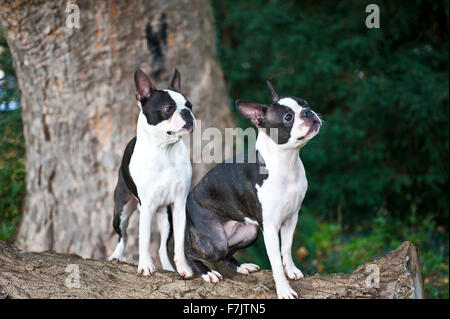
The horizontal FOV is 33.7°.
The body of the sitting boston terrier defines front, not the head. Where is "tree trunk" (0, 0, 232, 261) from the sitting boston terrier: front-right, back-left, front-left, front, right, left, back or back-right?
back

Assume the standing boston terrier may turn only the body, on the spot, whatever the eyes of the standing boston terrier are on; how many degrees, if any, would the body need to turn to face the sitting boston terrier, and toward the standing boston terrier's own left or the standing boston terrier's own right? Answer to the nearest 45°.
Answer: approximately 45° to the standing boston terrier's own left

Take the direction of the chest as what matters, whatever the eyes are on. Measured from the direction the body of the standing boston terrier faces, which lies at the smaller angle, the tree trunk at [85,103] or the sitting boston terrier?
the sitting boston terrier

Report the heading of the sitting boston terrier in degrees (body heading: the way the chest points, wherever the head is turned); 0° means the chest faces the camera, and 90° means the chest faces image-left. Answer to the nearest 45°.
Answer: approximately 315°

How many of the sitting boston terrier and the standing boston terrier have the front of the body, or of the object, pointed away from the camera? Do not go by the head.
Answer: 0

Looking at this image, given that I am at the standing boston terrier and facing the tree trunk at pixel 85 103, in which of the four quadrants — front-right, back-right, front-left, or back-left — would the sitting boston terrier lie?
back-right

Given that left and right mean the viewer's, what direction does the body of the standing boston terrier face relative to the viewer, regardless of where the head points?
facing the viewer and to the right of the viewer

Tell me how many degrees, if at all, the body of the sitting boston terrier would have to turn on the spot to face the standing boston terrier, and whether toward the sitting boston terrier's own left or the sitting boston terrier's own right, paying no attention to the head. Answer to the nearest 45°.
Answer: approximately 135° to the sitting boston terrier's own right
